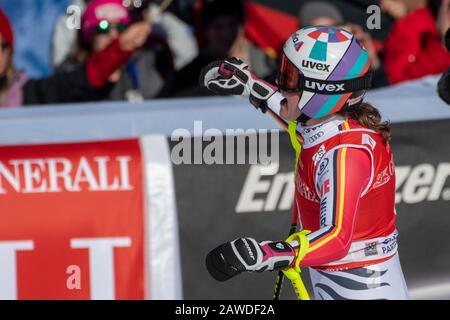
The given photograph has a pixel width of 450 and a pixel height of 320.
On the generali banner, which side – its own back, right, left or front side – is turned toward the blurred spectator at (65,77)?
back

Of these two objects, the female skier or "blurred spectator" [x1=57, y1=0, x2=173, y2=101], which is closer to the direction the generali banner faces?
the female skier

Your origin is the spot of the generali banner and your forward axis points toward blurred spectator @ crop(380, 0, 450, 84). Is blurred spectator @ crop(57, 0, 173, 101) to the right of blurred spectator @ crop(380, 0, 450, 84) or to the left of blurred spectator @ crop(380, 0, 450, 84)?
left

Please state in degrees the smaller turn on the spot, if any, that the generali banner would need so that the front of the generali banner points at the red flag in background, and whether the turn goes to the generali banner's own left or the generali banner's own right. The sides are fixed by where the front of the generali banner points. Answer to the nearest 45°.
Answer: approximately 135° to the generali banner's own left

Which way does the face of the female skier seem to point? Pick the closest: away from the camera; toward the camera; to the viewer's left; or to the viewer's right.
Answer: to the viewer's left

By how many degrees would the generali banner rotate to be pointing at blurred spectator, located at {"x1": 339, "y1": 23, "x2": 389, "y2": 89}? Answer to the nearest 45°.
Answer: approximately 135° to its left

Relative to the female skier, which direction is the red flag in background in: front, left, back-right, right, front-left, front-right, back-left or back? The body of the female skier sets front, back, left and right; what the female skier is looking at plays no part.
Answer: right

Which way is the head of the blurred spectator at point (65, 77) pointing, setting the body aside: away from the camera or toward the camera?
toward the camera

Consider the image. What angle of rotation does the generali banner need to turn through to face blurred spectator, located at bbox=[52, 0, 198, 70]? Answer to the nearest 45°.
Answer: approximately 180°

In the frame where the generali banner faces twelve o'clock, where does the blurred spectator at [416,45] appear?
The blurred spectator is roughly at 8 o'clock from the generali banner.

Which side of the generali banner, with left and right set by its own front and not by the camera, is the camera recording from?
front

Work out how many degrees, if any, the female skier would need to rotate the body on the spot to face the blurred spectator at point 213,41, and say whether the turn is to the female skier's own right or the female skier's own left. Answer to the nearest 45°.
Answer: approximately 90° to the female skier's own right

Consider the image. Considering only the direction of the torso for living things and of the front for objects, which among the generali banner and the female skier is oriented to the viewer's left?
the female skier

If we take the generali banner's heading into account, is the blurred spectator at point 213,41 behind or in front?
behind

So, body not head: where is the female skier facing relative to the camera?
to the viewer's left
